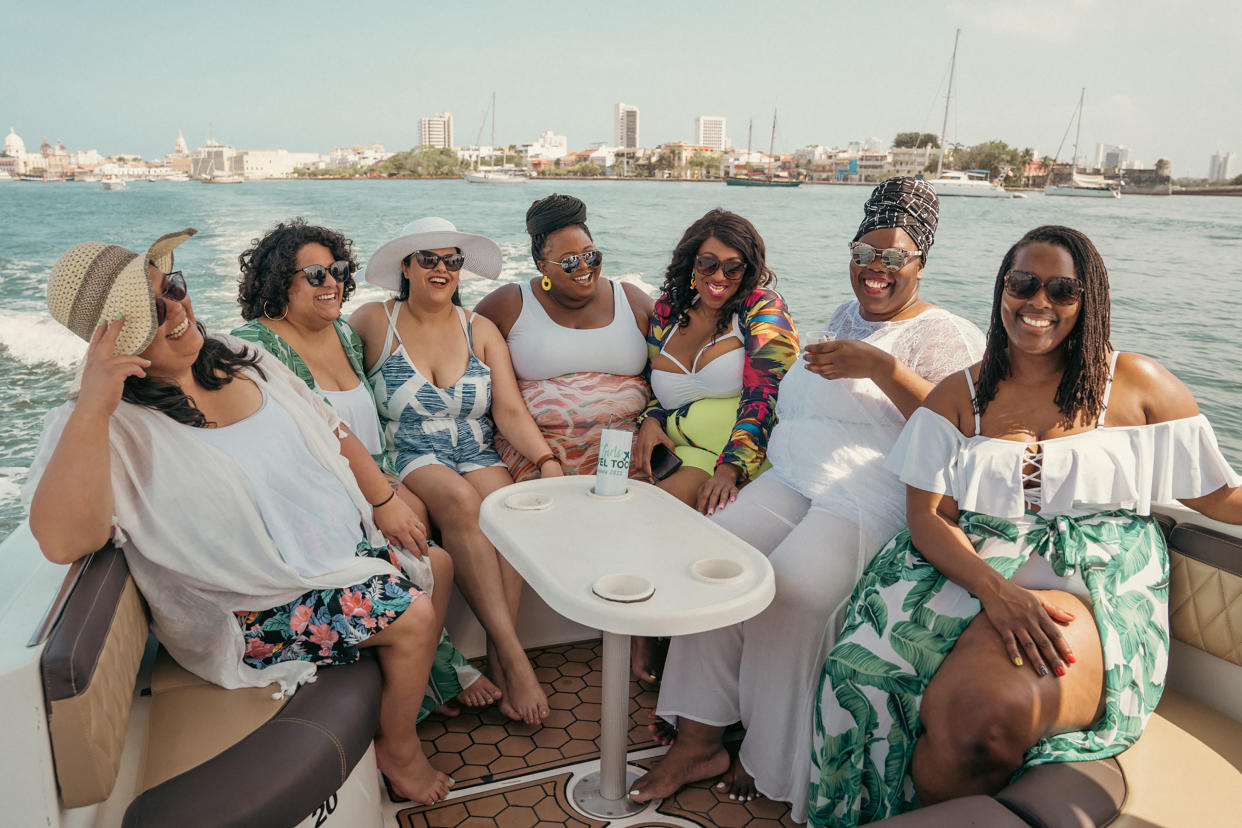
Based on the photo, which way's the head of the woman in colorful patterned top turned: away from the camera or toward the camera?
toward the camera

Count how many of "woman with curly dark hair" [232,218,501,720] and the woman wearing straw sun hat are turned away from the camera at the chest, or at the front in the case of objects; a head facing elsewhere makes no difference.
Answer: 0

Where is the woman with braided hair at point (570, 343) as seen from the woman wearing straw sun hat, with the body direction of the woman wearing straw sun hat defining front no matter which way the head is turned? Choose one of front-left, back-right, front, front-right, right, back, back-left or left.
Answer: left

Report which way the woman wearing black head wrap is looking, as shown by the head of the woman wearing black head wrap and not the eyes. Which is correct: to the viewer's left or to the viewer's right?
to the viewer's left

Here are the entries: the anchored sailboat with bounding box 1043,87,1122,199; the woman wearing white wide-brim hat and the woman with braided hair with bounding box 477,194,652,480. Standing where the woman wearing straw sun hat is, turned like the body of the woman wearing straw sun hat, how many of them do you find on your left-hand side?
3

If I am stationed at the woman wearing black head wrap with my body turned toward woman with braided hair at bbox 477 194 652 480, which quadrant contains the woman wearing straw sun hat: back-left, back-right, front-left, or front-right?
front-left

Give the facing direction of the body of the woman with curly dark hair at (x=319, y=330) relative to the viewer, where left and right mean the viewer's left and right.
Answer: facing the viewer and to the right of the viewer

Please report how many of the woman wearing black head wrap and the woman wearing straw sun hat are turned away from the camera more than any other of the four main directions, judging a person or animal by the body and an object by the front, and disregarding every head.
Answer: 0

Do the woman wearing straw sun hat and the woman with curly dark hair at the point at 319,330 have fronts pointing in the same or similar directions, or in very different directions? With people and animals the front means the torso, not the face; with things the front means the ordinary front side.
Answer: same or similar directions

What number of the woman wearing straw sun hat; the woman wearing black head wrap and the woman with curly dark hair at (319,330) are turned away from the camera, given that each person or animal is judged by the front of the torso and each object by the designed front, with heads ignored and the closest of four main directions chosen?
0

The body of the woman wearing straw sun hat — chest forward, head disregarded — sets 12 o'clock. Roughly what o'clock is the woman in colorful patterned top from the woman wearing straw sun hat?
The woman in colorful patterned top is roughly at 10 o'clock from the woman wearing straw sun hat.

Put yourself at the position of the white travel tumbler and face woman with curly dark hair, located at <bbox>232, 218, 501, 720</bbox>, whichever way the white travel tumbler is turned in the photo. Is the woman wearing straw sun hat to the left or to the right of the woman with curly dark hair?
left

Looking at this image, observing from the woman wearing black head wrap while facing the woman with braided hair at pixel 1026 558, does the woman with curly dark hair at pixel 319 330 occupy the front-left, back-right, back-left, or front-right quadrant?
back-right

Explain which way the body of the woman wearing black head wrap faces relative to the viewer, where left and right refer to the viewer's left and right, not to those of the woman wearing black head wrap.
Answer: facing the viewer and to the left of the viewer
